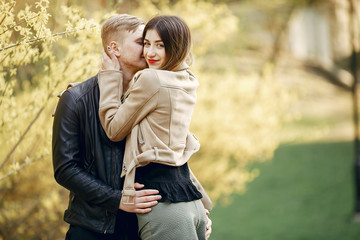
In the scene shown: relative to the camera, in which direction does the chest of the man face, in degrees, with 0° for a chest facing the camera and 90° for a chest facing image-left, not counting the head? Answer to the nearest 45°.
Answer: approximately 270°

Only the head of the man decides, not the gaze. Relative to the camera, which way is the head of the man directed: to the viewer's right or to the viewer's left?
to the viewer's right
